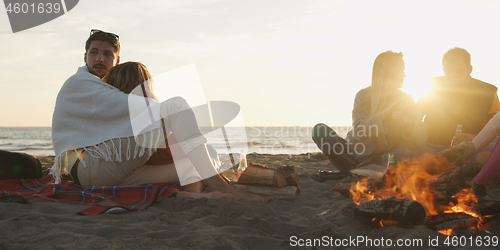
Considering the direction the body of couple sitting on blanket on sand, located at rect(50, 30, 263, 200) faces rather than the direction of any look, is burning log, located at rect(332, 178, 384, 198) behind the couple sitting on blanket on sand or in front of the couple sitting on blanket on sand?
in front

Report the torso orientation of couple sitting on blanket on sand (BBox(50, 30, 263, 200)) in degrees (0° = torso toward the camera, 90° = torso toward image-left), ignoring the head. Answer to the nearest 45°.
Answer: approximately 270°

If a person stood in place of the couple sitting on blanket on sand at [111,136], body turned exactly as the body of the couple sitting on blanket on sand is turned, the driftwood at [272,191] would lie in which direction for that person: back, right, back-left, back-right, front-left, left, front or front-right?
front

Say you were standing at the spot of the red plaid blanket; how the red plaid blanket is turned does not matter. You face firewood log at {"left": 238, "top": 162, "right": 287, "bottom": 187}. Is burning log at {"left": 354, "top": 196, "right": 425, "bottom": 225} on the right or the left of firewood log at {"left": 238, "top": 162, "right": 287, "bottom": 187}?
right

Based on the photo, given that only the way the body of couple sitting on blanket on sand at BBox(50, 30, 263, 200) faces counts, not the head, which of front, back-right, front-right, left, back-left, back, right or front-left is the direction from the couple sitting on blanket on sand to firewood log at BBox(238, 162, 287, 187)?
front

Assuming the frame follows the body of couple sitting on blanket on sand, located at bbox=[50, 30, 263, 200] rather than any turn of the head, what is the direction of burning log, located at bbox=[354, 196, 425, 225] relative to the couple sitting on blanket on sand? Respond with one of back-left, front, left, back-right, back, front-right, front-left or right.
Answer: front-right

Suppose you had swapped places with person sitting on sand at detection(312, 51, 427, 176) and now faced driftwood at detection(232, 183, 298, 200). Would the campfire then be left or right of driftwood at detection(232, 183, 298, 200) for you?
left
